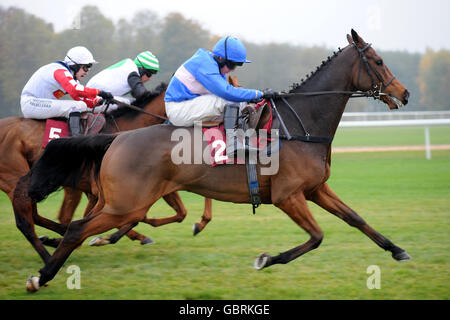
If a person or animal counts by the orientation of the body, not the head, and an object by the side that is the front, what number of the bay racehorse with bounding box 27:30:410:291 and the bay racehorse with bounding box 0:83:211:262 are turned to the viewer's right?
2

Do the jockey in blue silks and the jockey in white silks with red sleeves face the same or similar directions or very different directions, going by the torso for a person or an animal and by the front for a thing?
same or similar directions

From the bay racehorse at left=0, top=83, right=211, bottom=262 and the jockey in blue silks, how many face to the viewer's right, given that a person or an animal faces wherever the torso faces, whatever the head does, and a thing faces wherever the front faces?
2

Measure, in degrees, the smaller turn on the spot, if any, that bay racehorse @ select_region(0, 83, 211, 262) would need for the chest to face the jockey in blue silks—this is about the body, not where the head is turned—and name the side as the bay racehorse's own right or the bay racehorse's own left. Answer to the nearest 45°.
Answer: approximately 45° to the bay racehorse's own right

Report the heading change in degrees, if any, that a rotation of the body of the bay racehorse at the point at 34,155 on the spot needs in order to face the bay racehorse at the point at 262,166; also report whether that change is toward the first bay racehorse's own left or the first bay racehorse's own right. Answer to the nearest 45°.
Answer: approximately 45° to the first bay racehorse's own right

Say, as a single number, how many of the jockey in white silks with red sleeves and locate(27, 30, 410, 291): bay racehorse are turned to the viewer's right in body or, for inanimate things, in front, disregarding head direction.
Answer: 2

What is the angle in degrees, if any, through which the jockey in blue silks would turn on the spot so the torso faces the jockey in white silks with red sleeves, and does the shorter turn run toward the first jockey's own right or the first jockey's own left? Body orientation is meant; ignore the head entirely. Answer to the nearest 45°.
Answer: approximately 135° to the first jockey's own left

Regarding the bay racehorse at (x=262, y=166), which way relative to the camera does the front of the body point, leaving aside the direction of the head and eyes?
to the viewer's right

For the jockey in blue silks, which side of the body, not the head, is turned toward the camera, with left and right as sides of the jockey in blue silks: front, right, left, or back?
right

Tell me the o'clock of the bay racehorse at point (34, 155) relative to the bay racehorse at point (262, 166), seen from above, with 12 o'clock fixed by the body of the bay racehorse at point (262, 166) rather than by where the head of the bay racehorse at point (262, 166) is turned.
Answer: the bay racehorse at point (34, 155) is roughly at 7 o'clock from the bay racehorse at point (262, 166).

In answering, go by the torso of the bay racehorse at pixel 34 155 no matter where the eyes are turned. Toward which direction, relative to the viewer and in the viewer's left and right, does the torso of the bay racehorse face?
facing to the right of the viewer

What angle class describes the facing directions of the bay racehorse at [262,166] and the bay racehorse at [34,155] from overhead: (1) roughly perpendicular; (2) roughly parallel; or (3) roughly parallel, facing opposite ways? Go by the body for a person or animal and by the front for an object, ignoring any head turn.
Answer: roughly parallel

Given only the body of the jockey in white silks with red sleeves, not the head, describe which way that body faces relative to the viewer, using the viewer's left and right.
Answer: facing to the right of the viewer

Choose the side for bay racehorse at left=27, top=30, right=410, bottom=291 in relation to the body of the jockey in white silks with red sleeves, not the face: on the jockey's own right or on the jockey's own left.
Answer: on the jockey's own right

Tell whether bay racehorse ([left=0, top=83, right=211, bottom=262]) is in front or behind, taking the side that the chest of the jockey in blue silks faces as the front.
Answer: behind

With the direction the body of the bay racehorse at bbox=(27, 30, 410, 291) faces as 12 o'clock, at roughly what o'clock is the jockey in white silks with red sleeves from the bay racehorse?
The jockey in white silks with red sleeves is roughly at 7 o'clock from the bay racehorse.
